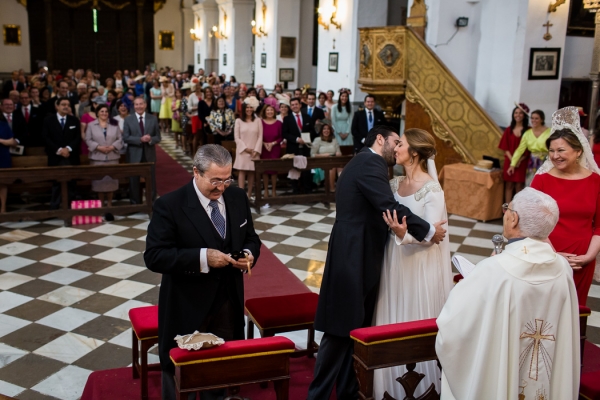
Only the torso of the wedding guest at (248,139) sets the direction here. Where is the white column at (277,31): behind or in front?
behind

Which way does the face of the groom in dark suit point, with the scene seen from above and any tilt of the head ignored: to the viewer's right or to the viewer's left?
to the viewer's right

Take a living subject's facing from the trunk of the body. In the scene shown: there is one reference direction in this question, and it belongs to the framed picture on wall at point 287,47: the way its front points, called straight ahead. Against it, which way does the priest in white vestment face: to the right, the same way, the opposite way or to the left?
the opposite way

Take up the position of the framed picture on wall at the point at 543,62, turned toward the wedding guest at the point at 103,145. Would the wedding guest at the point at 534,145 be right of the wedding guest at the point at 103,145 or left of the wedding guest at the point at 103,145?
left

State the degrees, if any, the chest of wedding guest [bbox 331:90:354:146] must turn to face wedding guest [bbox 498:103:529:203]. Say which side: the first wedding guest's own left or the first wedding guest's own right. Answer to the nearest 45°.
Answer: approximately 45° to the first wedding guest's own left

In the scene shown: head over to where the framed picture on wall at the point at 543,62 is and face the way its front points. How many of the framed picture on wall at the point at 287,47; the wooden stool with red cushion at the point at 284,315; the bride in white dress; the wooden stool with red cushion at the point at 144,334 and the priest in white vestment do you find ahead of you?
4

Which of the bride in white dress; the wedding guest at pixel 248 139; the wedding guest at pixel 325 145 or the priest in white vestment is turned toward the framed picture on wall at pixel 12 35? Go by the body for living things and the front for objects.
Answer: the priest in white vestment

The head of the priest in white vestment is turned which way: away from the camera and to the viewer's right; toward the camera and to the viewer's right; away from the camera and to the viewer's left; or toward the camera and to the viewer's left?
away from the camera and to the viewer's left

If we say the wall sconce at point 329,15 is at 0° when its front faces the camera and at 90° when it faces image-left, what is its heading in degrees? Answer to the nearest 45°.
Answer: approximately 45°
